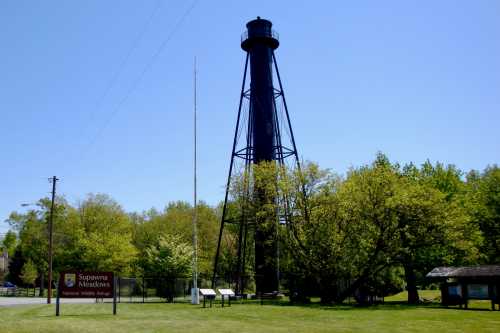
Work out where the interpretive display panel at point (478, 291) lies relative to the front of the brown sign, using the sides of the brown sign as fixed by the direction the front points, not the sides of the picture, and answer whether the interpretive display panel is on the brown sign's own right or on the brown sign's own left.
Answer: on the brown sign's own left

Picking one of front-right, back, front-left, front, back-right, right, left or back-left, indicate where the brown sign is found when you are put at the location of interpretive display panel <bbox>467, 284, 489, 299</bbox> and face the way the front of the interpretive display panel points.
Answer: front-right

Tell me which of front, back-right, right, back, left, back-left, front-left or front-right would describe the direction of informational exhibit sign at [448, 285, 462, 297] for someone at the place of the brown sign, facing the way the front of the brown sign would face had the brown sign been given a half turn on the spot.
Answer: right

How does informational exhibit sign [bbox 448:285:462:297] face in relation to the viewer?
toward the camera

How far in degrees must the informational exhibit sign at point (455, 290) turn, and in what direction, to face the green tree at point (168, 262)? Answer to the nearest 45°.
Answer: approximately 90° to its right

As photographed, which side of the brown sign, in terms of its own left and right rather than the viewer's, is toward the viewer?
front

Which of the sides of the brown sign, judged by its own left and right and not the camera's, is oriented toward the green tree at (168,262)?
back

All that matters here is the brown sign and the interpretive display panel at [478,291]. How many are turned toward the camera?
2

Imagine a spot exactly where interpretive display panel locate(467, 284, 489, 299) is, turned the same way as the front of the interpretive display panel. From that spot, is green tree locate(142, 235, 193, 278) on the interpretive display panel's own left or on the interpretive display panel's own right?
on the interpretive display panel's own right
